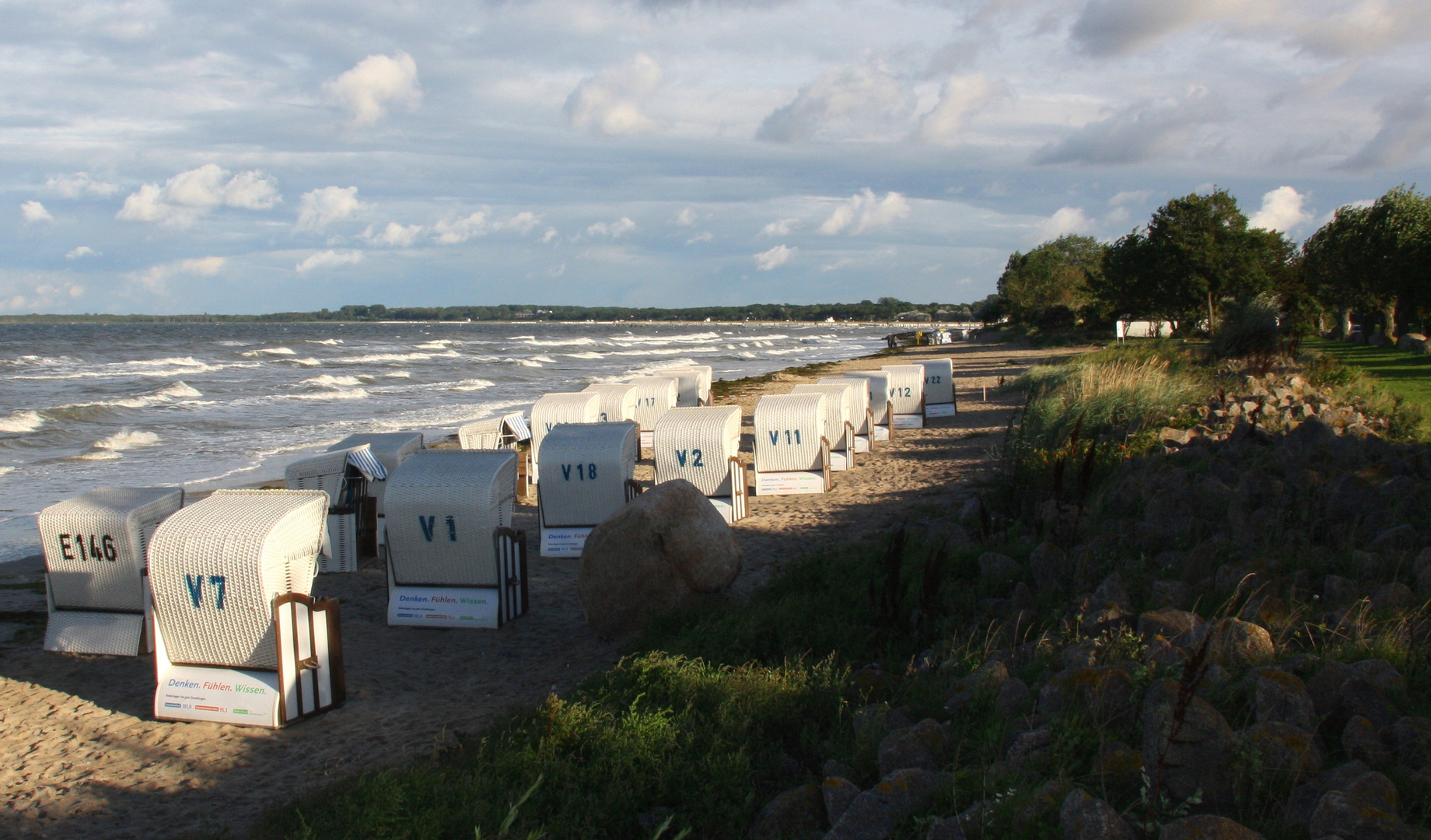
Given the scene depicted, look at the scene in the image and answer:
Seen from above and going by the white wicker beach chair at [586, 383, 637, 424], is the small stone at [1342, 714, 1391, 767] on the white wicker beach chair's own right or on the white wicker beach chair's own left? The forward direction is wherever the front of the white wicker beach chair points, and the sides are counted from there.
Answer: on the white wicker beach chair's own right

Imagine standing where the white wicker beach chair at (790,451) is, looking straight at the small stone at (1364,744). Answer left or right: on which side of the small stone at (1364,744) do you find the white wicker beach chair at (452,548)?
right

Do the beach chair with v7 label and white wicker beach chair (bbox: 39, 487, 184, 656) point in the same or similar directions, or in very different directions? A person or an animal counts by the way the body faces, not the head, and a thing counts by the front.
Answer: same or similar directions

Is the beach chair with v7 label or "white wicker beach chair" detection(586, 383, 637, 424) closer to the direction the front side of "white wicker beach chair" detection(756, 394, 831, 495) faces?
the white wicker beach chair

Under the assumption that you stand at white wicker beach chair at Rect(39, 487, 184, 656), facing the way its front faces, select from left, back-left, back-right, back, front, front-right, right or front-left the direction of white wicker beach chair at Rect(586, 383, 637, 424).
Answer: front

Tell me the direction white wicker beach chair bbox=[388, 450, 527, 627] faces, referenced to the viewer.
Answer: facing away from the viewer and to the right of the viewer

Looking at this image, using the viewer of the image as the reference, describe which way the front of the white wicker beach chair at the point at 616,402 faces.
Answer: facing away from the viewer and to the right of the viewer

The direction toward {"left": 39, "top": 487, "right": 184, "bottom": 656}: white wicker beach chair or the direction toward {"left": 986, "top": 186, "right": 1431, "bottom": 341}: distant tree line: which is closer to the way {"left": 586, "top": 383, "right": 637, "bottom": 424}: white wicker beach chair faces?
the distant tree line

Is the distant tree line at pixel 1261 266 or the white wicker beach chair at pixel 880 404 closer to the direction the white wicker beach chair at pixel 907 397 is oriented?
the distant tree line

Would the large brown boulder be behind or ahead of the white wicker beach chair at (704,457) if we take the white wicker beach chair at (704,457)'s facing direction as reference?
behind

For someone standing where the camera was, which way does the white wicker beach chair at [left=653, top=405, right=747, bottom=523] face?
facing away from the viewer and to the right of the viewer

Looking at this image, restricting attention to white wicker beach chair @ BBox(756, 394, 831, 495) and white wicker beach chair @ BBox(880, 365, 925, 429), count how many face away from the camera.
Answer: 2

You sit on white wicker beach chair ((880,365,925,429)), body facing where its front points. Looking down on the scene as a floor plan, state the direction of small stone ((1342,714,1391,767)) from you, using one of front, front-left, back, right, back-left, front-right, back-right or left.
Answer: back

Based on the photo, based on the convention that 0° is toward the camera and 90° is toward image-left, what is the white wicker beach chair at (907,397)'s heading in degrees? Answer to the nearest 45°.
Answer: approximately 180°

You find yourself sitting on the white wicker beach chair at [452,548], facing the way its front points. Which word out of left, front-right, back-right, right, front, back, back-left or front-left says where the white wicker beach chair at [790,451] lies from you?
front

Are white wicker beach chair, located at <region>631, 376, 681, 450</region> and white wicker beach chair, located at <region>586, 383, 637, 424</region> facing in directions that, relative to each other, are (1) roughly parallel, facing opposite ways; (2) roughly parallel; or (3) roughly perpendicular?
roughly parallel
